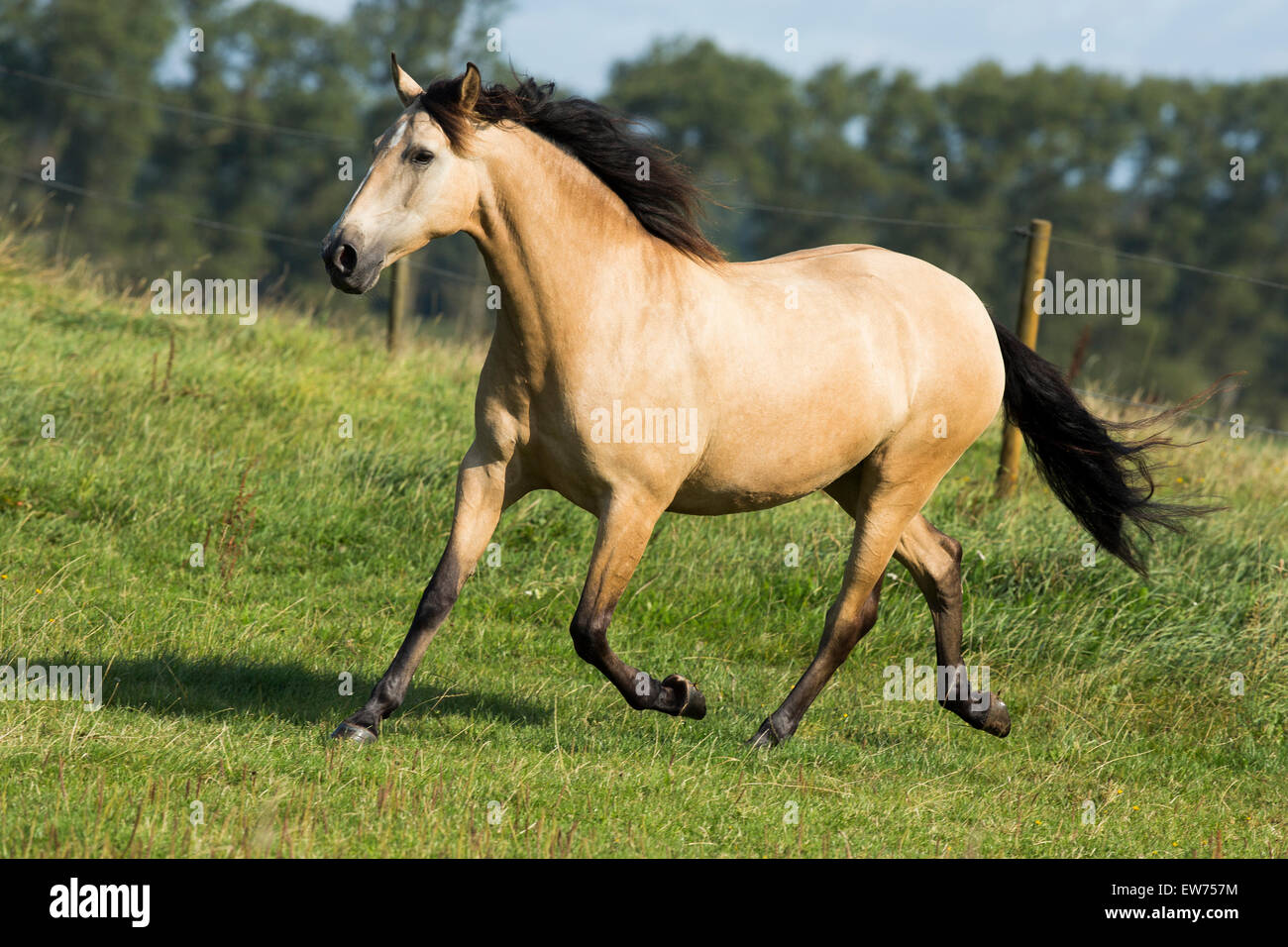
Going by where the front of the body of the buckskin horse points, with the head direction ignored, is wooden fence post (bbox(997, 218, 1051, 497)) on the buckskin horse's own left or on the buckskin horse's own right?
on the buckskin horse's own right

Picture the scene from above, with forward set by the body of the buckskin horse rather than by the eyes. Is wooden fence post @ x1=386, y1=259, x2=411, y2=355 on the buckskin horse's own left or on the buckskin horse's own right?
on the buckskin horse's own right

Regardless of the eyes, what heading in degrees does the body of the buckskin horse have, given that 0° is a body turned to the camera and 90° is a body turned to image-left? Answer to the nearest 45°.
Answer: approximately 90°
